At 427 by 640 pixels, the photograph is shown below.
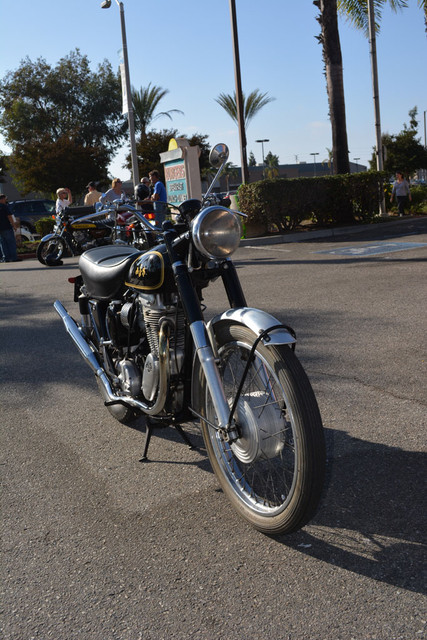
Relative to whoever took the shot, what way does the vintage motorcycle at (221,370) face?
facing the viewer and to the right of the viewer

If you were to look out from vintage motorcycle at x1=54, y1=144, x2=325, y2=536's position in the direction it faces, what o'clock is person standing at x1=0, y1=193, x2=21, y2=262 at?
The person standing is roughly at 7 o'clock from the vintage motorcycle.

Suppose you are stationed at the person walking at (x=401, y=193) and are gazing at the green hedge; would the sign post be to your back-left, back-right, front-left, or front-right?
front-right

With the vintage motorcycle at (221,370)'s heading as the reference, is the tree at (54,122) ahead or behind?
behind

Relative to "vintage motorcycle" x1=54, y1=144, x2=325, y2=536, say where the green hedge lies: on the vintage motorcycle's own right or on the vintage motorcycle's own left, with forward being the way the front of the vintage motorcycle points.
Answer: on the vintage motorcycle's own left

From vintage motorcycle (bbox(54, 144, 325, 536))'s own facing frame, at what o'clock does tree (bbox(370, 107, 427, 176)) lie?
The tree is roughly at 8 o'clock from the vintage motorcycle.

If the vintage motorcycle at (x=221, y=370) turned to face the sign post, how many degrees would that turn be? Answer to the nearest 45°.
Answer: approximately 135° to its left

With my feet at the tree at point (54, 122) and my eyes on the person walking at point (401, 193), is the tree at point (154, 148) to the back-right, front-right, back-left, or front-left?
front-left

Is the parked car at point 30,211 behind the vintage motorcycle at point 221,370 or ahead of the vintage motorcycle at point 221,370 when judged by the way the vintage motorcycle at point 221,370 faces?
behind

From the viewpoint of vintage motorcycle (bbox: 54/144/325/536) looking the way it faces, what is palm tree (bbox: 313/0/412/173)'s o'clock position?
The palm tree is roughly at 8 o'clock from the vintage motorcycle.
